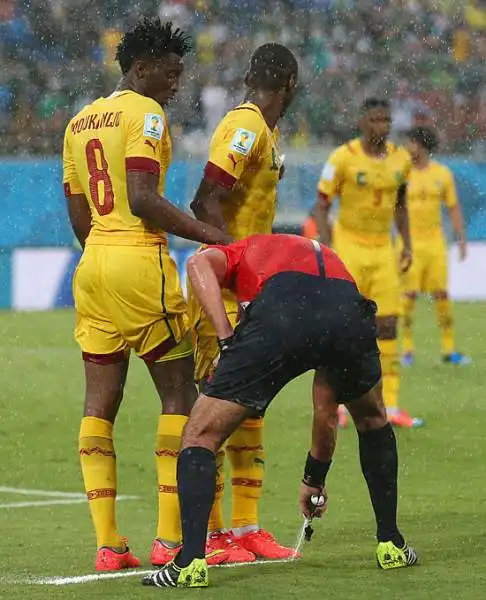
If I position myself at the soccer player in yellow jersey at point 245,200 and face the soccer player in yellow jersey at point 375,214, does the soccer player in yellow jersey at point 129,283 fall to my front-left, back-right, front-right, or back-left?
back-left

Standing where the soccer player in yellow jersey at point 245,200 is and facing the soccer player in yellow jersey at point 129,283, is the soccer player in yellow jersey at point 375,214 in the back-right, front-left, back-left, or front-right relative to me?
back-right

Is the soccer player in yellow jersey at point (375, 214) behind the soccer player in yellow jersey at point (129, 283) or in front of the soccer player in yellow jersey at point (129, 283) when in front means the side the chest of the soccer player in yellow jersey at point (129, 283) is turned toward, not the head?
in front

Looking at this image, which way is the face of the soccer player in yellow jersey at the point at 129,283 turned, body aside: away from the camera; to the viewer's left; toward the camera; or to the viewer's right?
to the viewer's right

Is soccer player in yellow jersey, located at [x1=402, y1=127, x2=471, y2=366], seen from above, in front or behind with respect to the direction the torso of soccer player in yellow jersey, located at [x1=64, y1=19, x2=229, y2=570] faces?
in front

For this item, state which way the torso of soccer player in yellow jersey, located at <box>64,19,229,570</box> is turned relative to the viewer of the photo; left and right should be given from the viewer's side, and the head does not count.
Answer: facing away from the viewer and to the right of the viewer
